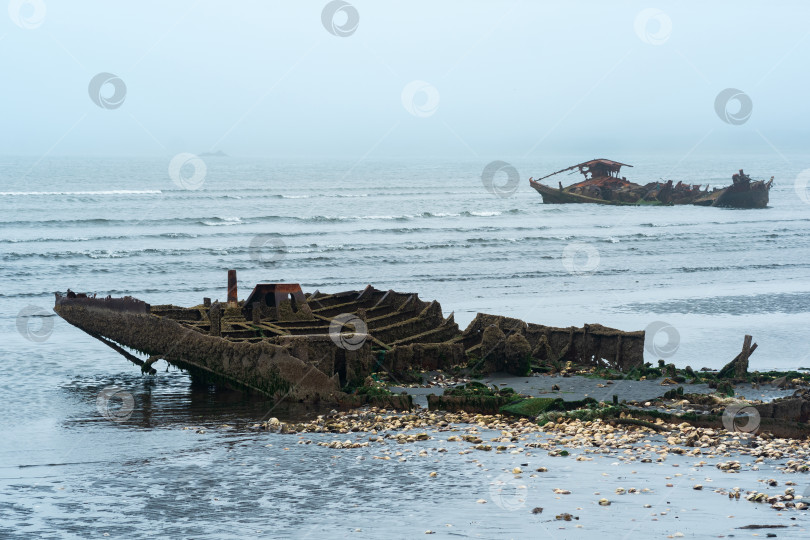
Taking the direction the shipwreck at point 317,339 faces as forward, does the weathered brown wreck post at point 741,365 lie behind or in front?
behind

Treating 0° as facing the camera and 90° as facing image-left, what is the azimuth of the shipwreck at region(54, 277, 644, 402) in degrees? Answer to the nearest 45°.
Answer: approximately 90°
